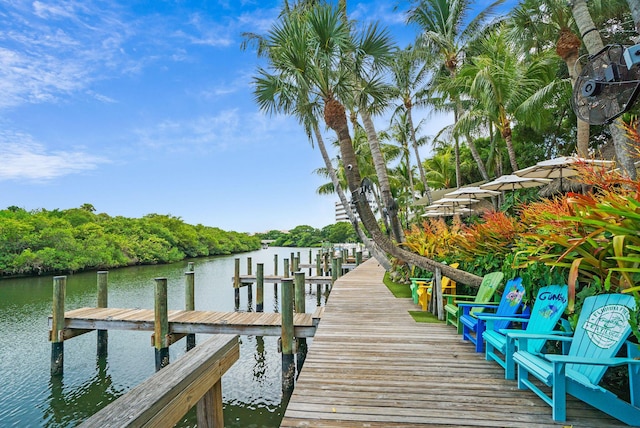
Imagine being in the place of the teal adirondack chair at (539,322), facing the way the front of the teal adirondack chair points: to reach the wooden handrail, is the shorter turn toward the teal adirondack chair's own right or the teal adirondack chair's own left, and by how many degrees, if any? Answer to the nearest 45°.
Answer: approximately 45° to the teal adirondack chair's own left

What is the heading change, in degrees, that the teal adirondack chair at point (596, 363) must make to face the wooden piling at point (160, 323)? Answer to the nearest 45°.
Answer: approximately 45° to its right

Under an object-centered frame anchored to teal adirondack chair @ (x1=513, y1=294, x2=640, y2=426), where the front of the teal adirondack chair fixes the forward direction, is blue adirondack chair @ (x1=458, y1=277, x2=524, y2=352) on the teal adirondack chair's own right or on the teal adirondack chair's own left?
on the teal adirondack chair's own right

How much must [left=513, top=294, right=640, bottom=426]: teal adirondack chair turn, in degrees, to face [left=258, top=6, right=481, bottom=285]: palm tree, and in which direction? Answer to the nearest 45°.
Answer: approximately 90° to its right

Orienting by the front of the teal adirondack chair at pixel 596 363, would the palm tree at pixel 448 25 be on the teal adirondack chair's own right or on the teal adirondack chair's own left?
on the teal adirondack chair's own right

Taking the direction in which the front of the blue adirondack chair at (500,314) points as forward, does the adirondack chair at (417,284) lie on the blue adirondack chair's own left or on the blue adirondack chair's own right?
on the blue adirondack chair's own right

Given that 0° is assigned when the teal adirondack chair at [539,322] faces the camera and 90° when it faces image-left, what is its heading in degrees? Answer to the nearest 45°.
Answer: approximately 45°

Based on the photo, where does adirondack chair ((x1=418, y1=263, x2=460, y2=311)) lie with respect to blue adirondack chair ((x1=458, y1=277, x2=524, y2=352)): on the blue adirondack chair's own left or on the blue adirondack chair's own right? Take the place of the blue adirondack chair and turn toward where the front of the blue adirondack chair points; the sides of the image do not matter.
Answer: on the blue adirondack chair's own right

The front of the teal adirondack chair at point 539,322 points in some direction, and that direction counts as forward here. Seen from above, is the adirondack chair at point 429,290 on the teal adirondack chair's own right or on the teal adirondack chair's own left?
on the teal adirondack chair's own right

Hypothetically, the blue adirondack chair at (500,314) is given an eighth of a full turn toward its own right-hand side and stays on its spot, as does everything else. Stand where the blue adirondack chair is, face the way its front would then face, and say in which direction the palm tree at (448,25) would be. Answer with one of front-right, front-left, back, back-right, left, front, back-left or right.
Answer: right

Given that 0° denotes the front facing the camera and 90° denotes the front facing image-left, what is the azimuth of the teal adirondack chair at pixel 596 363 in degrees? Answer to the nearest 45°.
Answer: approximately 45°

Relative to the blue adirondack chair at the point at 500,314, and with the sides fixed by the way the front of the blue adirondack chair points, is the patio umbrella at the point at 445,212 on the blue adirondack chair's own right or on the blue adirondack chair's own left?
on the blue adirondack chair's own right
